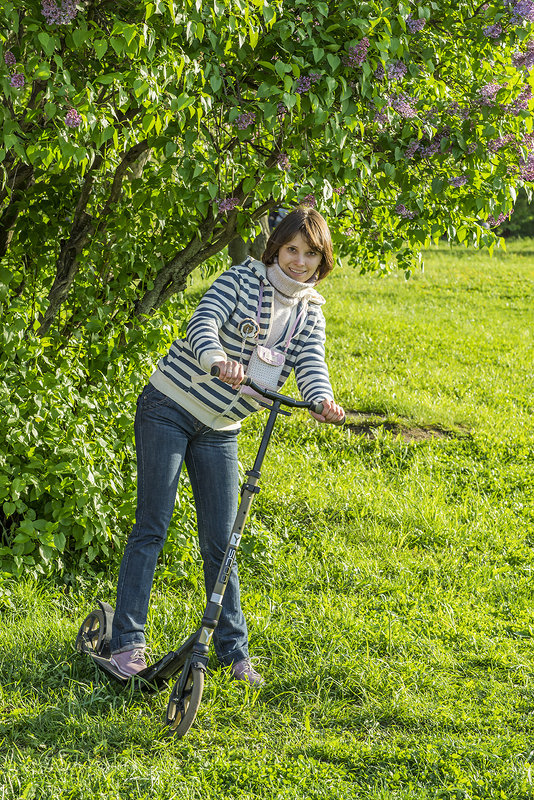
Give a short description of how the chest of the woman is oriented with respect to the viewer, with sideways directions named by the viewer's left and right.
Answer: facing the viewer and to the right of the viewer

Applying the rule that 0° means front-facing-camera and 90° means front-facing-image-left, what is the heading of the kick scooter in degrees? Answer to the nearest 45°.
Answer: approximately 315°
